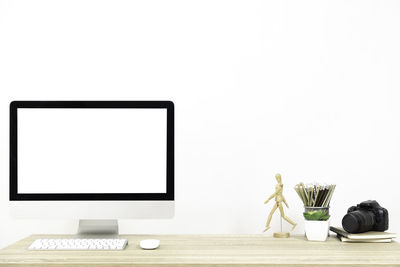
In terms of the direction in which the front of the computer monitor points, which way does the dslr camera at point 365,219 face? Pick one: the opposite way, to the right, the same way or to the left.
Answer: to the right

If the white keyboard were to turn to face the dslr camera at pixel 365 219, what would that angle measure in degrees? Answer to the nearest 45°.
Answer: approximately 90° to its left

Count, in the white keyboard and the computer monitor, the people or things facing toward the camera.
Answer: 2

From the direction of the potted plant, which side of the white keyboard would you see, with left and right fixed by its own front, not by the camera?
left

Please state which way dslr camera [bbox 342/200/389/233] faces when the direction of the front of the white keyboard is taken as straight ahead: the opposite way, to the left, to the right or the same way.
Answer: to the right

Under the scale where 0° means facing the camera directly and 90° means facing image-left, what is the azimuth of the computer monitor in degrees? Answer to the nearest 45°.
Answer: approximately 0°

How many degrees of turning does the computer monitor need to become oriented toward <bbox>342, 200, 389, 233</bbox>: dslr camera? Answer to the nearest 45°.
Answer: approximately 90° to its left

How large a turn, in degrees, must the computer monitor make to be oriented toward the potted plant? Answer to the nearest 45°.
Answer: approximately 90° to its left
